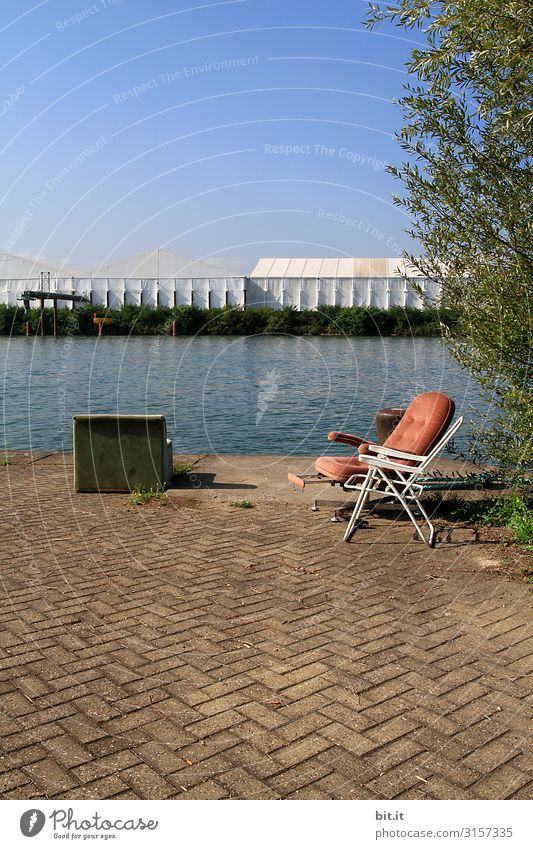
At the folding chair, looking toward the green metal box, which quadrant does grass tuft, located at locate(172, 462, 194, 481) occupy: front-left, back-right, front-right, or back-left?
front-right

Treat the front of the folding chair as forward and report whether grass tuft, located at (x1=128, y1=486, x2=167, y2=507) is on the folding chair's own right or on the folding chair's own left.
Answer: on the folding chair's own right

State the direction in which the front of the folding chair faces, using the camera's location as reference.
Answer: facing the viewer and to the left of the viewer

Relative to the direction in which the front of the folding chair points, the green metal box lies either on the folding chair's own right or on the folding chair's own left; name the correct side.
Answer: on the folding chair's own right
